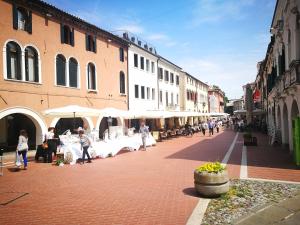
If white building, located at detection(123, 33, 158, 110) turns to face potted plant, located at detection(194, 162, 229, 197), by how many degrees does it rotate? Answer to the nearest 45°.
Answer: approximately 45° to its right

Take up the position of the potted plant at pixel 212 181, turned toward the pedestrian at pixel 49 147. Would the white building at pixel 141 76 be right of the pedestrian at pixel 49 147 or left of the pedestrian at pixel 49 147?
right

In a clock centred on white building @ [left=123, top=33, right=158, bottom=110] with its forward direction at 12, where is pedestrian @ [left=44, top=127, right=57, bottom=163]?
The pedestrian is roughly at 2 o'clock from the white building.

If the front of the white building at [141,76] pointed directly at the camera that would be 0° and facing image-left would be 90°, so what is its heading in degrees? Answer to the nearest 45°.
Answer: approximately 315°
